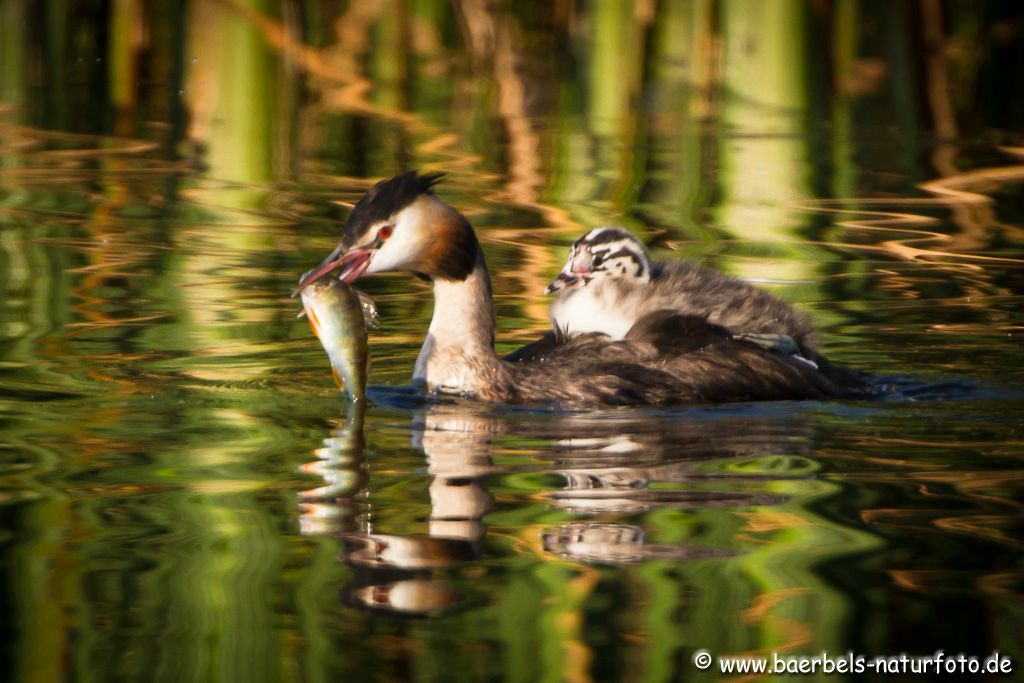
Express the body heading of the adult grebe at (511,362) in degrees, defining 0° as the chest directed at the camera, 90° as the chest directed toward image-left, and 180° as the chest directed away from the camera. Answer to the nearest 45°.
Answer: approximately 90°

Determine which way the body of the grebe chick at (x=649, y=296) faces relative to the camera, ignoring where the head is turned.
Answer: to the viewer's left
